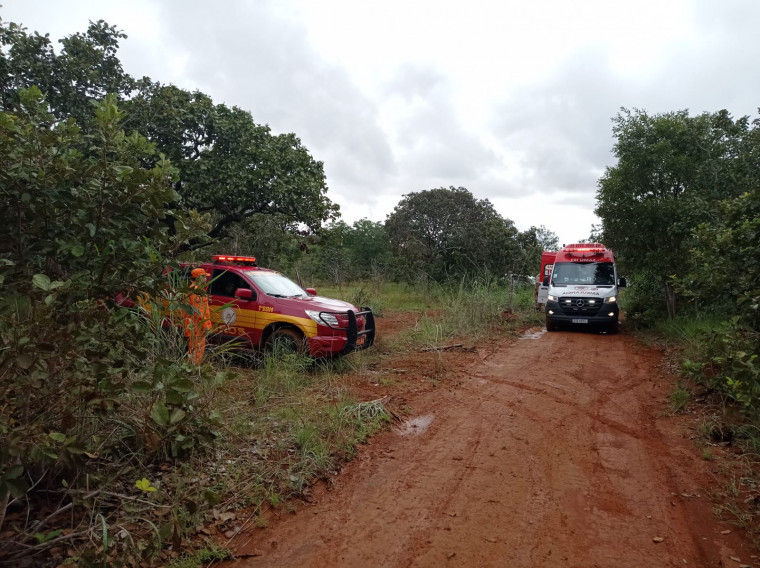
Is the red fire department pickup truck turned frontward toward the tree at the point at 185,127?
no

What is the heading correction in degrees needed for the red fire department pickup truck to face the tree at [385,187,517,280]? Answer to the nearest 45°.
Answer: approximately 90° to its left

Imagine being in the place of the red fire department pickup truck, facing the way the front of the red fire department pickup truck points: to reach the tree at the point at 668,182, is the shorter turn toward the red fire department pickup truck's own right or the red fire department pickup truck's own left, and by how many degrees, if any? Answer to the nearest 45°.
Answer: approximately 45° to the red fire department pickup truck's own left

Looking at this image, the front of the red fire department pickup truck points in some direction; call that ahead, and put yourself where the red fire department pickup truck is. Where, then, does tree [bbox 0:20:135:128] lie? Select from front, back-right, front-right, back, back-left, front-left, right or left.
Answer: back

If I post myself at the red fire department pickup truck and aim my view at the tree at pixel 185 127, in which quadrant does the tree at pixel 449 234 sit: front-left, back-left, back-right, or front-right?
front-right

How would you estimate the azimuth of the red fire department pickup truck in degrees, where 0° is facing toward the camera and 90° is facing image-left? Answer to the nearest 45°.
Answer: approximately 315°

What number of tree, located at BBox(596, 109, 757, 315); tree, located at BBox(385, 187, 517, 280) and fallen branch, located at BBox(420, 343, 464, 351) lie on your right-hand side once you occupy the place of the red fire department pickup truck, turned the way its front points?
0

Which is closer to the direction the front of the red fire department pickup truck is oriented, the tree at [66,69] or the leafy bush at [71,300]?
the leafy bush

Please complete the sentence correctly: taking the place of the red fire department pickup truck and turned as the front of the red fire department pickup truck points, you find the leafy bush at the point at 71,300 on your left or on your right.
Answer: on your right

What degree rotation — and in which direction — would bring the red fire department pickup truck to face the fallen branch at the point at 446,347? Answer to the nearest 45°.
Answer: approximately 90° to its left
